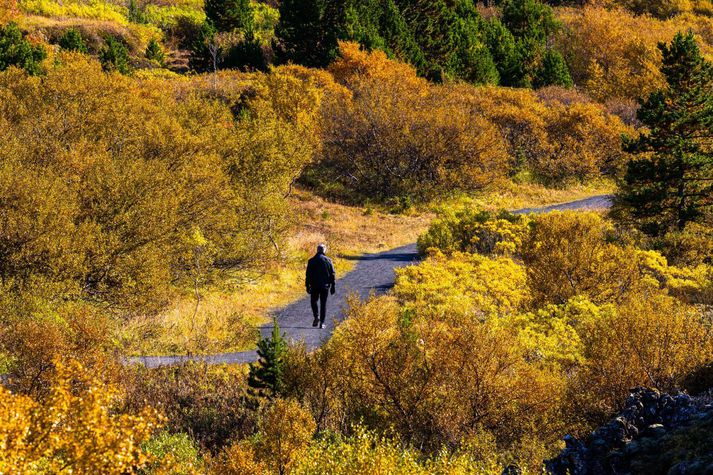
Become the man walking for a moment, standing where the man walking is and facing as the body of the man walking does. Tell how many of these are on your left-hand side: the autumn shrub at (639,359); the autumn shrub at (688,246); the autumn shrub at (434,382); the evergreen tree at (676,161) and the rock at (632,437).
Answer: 0

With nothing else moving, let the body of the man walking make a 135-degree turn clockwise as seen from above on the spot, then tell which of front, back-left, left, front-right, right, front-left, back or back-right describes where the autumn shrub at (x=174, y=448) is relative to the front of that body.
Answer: right

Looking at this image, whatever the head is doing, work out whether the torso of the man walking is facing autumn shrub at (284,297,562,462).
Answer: no

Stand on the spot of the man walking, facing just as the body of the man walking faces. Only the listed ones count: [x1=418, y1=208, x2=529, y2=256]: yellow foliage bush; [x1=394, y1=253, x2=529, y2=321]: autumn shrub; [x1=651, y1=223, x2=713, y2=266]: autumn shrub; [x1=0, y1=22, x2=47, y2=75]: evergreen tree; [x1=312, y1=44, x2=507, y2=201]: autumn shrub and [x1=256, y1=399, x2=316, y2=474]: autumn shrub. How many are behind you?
1

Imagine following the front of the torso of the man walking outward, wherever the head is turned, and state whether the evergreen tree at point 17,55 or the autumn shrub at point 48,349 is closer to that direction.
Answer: the evergreen tree

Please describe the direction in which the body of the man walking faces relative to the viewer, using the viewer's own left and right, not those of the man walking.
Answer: facing away from the viewer

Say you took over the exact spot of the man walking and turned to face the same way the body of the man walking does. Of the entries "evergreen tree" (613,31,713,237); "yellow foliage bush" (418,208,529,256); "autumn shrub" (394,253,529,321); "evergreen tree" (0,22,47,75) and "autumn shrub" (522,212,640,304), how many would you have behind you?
0

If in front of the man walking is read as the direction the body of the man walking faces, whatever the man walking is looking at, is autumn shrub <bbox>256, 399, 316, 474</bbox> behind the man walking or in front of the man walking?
behind

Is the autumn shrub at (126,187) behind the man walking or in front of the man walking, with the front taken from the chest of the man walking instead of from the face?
in front

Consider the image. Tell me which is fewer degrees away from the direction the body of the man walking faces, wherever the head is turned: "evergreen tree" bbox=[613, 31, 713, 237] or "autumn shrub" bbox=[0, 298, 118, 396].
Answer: the evergreen tree

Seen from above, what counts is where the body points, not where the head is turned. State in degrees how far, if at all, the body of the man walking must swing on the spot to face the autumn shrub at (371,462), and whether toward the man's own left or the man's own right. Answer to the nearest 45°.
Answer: approximately 180°

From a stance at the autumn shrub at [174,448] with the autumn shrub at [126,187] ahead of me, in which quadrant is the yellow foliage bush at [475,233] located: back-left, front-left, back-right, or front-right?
front-right
